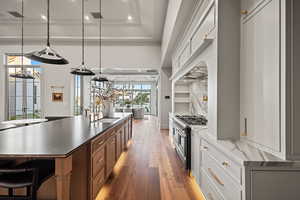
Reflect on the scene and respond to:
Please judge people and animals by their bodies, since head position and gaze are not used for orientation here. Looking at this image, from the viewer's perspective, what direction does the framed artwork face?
toward the camera

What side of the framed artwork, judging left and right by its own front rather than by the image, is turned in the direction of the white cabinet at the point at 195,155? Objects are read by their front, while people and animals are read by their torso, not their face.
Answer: front

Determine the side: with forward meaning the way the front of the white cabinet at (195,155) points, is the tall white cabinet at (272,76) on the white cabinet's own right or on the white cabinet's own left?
on the white cabinet's own left

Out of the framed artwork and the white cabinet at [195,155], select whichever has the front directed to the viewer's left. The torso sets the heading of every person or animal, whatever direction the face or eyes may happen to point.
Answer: the white cabinet

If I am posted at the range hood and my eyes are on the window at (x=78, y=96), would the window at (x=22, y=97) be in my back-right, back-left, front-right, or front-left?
front-left

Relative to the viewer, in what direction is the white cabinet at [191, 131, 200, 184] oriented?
to the viewer's left

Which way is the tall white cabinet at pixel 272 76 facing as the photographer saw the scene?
facing the viewer and to the left of the viewer

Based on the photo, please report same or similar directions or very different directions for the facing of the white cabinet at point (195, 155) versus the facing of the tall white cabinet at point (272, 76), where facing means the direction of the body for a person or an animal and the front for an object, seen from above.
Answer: same or similar directions

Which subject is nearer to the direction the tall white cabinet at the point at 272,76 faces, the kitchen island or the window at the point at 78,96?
the kitchen island

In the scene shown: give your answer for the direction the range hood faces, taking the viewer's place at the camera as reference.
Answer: facing to the left of the viewer

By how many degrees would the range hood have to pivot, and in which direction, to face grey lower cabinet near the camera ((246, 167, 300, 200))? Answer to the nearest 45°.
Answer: approximately 90° to its left

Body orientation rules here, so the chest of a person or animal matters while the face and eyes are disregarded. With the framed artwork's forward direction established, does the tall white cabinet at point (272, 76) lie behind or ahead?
ahead

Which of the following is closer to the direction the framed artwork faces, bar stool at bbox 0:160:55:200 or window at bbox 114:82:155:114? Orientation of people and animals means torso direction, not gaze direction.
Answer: the bar stool

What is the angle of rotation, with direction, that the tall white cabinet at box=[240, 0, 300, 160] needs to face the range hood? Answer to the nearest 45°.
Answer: approximately 90° to its right

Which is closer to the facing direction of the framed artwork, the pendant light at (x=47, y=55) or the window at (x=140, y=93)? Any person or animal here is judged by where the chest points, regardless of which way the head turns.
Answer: the pendant light

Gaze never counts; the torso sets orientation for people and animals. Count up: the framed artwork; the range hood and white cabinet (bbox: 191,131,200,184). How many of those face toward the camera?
1

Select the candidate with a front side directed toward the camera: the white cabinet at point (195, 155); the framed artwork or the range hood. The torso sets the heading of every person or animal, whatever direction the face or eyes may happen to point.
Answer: the framed artwork
